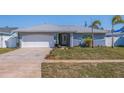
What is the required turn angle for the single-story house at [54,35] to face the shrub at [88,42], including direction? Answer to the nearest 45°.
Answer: approximately 90° to its left

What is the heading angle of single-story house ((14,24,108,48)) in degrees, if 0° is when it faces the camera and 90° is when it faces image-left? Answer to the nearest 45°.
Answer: approximately 0°

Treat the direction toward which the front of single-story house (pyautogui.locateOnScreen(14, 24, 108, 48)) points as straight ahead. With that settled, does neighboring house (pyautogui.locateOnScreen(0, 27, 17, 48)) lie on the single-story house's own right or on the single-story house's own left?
on the single-story house's own right
